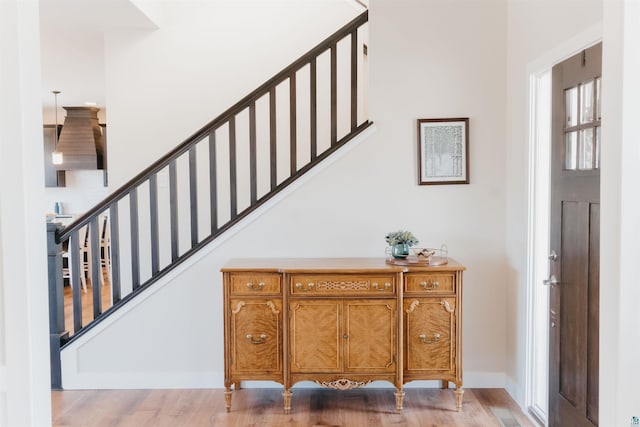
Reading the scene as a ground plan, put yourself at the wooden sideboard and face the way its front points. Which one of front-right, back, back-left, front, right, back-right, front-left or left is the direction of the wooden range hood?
back-right

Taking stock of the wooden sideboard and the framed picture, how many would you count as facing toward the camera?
2

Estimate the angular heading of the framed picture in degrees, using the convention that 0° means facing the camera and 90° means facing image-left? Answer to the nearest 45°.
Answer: approximately 0°
